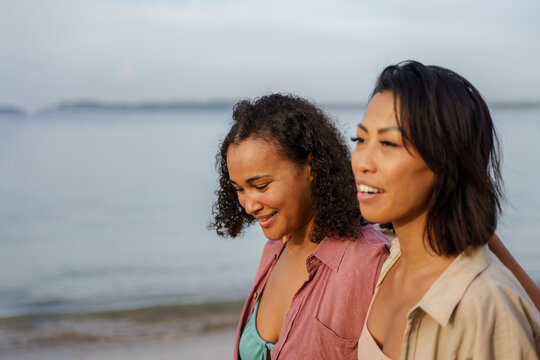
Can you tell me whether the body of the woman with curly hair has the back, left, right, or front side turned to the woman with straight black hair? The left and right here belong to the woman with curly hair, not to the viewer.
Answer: left

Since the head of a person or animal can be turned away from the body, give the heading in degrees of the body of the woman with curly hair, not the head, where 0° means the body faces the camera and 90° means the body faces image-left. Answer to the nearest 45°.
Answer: approximately 45°

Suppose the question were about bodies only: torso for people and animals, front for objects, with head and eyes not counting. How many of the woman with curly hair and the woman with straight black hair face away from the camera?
0

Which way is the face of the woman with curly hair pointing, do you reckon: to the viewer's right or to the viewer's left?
to the viewer's left

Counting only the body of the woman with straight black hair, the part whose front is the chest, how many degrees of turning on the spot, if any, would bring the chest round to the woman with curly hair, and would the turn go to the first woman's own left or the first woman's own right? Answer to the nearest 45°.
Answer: approximately 90° to the first woman's own right
